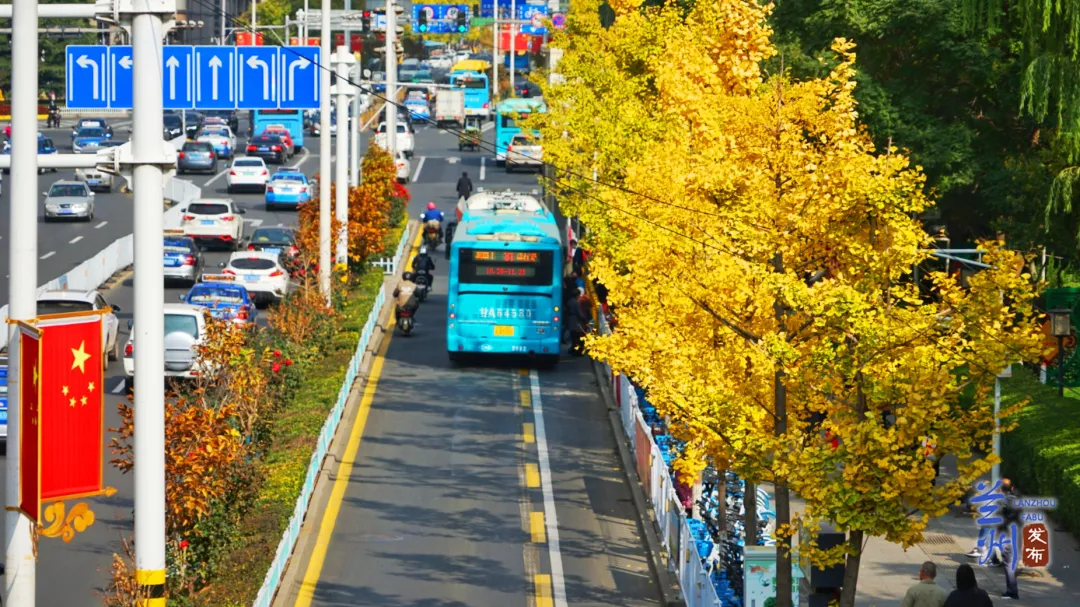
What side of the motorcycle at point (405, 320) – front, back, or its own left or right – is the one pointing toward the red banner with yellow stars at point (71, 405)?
back

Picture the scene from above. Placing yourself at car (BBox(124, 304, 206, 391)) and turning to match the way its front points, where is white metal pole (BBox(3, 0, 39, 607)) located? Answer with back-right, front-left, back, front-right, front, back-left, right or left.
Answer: back

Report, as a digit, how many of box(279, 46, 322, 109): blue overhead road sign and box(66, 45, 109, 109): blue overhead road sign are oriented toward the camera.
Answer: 2

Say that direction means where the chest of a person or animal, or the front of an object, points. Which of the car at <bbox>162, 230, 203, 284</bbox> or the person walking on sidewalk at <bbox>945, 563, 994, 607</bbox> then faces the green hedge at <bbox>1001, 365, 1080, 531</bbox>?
the person walking on sidewalk

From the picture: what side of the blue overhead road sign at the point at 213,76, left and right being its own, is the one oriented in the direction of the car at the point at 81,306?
front

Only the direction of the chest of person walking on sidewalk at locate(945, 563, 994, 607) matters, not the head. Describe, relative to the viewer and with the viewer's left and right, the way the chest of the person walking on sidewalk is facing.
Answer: facing away from the viewer

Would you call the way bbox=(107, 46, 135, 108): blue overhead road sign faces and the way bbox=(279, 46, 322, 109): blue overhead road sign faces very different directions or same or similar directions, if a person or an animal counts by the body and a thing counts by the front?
same or similar directions

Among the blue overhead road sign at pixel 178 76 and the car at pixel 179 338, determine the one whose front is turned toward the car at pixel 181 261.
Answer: the car at pixel 179 338

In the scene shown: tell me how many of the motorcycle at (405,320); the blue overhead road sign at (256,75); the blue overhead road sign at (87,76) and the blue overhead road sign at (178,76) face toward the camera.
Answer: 3

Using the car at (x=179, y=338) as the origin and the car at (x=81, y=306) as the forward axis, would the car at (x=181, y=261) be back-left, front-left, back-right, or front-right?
front-right

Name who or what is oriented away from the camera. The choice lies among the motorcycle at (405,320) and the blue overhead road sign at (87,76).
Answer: the motorcycle

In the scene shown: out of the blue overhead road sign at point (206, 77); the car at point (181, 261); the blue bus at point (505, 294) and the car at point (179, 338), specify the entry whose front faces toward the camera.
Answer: the blue overhead road sign

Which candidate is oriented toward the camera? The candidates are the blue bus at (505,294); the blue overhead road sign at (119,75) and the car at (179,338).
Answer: the blue overhead road sign

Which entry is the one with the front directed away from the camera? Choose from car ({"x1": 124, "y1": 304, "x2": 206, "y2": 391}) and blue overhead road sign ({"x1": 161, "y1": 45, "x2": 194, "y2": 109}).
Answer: the car

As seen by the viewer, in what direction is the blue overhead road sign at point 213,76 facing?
toward the camera

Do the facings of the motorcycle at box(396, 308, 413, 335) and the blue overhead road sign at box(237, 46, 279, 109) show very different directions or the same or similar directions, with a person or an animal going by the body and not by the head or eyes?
very different directions

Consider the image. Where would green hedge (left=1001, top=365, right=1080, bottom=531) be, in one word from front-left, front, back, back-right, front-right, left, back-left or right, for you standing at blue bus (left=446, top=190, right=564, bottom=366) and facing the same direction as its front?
back-right
